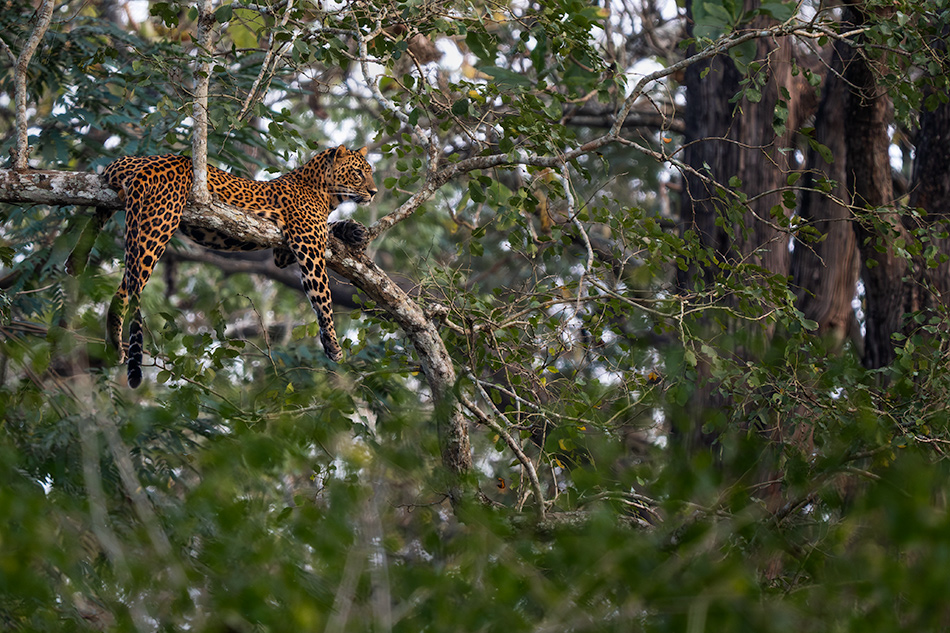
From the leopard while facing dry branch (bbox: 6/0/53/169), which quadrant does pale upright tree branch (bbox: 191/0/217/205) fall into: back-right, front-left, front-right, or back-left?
front-left

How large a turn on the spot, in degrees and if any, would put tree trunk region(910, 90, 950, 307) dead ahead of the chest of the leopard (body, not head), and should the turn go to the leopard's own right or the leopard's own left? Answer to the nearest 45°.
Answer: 0° — it already faces it

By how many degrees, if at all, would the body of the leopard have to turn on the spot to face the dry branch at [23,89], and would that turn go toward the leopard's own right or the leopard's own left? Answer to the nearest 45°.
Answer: approximately 135° to the leopard's own right

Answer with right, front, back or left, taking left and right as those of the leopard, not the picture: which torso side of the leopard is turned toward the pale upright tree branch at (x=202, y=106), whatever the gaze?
right

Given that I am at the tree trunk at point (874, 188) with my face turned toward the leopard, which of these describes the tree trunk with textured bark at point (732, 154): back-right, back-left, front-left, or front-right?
front-right

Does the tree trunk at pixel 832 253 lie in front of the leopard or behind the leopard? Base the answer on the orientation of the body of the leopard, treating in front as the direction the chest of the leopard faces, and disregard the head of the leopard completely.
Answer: in front

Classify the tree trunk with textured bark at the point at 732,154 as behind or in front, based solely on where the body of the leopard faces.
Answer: in front

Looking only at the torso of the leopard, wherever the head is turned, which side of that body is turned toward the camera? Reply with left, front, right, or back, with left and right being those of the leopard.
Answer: right
